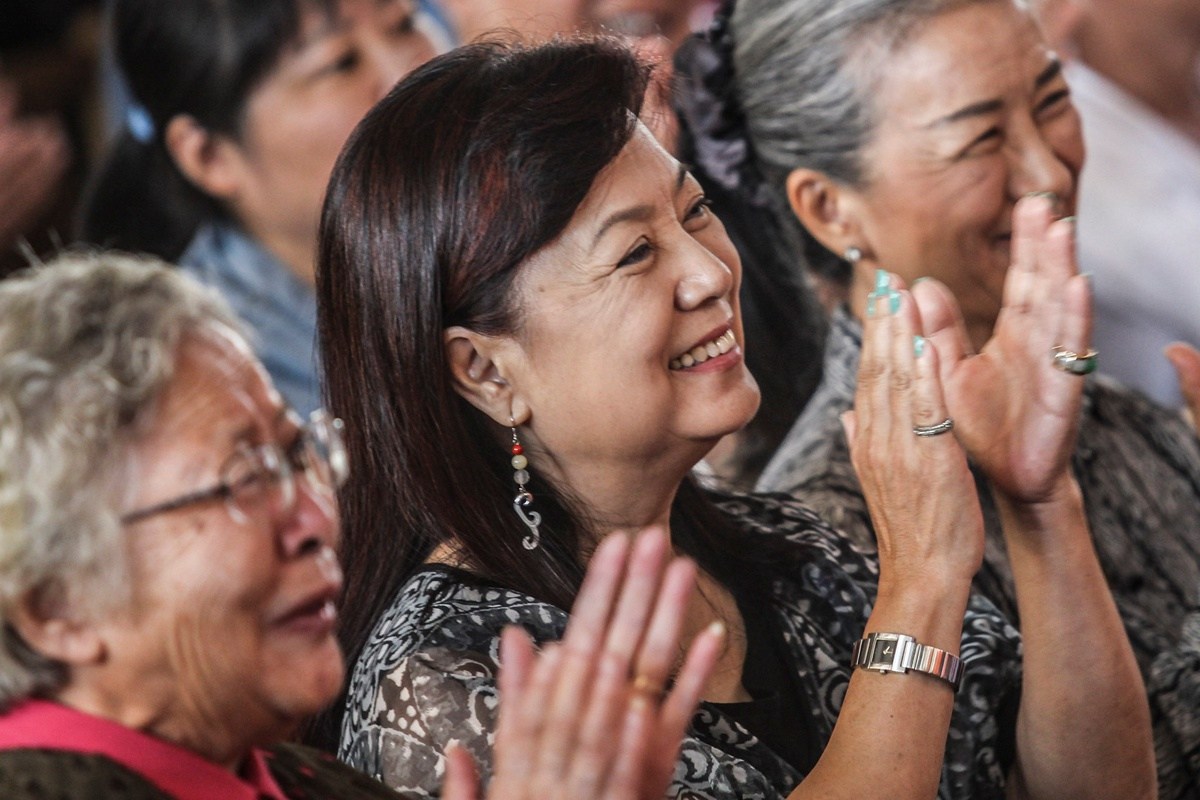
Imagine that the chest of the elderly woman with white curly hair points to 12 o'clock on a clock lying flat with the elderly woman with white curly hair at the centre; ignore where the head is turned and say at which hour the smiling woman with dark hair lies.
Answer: The smiling woman with dark hair is roughly at 9 o'clock from the elderly woman with white curly hair.

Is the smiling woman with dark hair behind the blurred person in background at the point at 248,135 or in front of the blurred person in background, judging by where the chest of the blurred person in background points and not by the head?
in front

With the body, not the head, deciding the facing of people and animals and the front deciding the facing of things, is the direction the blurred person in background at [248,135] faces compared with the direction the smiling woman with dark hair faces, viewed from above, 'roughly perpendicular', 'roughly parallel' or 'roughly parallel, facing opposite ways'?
roughly parallel

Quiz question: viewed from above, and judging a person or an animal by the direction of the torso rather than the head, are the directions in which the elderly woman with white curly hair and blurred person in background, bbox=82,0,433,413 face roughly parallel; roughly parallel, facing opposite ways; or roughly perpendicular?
roughly parallel

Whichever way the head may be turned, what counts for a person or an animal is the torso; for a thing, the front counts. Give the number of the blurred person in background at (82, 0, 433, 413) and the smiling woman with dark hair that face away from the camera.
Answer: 0

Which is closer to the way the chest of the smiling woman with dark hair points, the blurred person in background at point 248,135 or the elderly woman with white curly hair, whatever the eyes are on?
the elderly woman with white curly hair

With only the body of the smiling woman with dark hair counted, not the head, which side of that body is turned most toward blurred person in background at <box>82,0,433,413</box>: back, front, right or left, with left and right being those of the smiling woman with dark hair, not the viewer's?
back

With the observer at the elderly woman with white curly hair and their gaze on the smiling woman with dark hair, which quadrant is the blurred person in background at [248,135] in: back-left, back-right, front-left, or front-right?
front-left

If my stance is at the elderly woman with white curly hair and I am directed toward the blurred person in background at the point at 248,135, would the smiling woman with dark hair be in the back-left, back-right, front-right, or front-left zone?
front-right

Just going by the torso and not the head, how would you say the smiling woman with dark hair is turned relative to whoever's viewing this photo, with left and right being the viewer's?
facing the viewer and to the right of the viewer

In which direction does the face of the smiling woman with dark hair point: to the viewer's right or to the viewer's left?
to the viewer's right

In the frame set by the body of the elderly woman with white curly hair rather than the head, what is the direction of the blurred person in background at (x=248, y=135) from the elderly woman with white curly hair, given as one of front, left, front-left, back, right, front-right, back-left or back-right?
back-left
